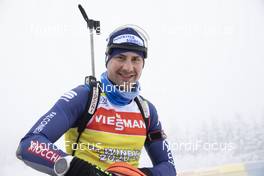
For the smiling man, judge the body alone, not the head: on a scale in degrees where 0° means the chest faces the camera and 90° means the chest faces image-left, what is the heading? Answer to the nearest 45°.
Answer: approximately 315°
